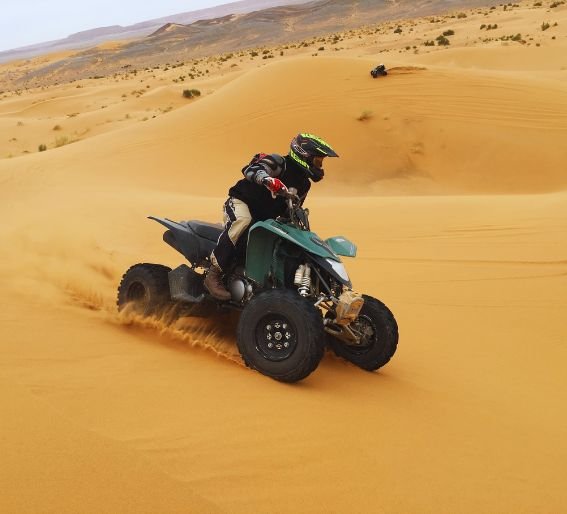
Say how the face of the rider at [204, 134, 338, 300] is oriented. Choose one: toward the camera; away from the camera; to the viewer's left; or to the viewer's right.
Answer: to the viewer's right

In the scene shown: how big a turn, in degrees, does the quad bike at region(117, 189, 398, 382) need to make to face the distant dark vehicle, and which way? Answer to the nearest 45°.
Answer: approximately 135° to its left

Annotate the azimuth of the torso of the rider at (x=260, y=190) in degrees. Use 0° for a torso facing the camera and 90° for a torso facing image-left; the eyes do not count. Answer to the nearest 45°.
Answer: approximately 270°

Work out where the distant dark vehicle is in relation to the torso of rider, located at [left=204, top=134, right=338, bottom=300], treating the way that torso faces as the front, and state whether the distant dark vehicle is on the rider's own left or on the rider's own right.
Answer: on the rider's own left
